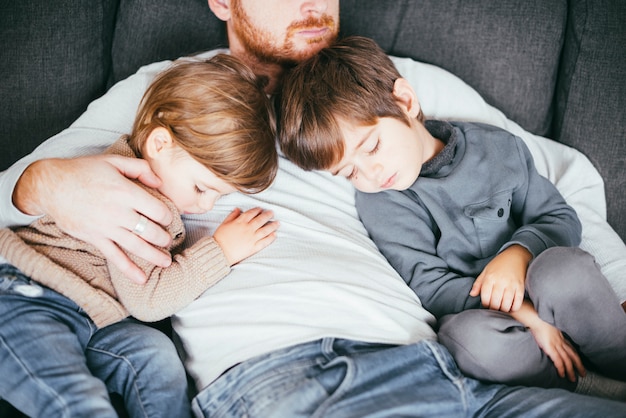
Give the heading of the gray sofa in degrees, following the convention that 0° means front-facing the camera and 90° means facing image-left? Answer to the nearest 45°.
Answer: approximately 0°

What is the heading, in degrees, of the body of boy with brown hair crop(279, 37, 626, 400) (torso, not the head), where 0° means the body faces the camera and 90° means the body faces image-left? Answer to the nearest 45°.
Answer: approximately 0°

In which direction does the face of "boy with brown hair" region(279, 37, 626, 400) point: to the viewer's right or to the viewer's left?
to the viewer's left

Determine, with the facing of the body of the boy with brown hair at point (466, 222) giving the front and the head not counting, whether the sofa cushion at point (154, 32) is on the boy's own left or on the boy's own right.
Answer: on the boy's own right
